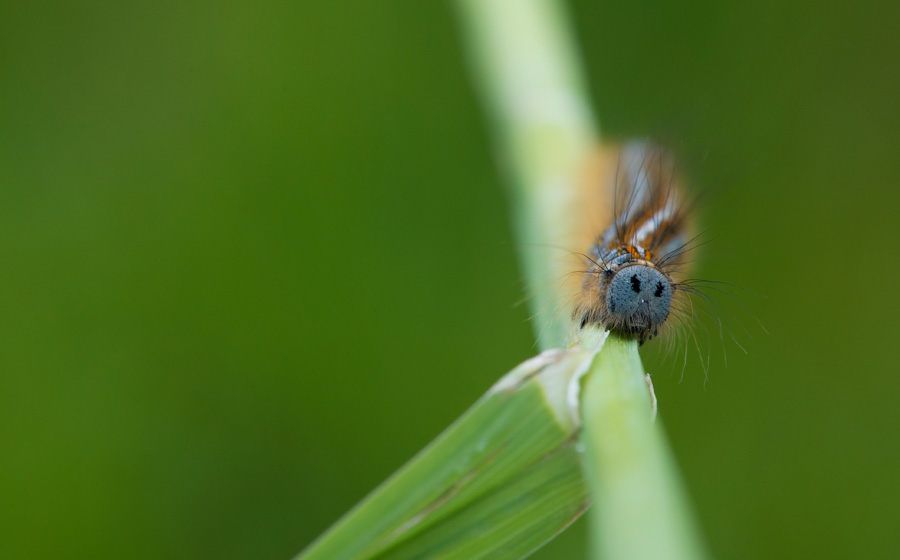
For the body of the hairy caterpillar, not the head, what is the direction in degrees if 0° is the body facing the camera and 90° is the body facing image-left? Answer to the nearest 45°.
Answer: approximately 0°
